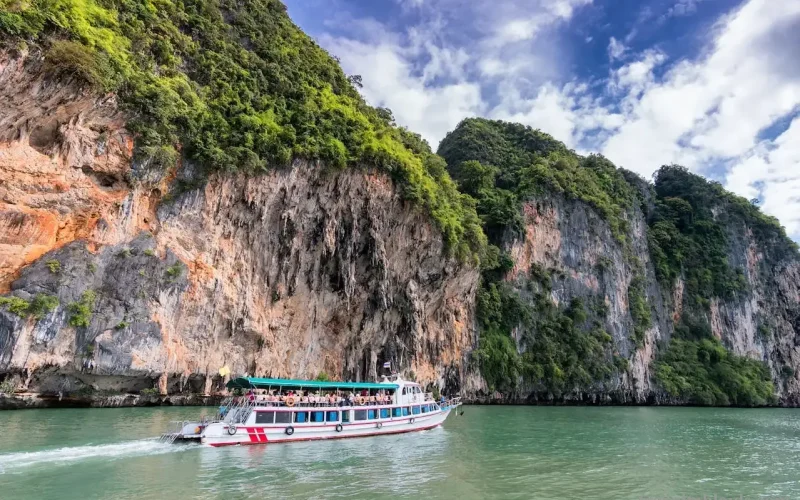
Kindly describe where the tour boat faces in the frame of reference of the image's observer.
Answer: facing away from the viewer and to the right of the viewer
